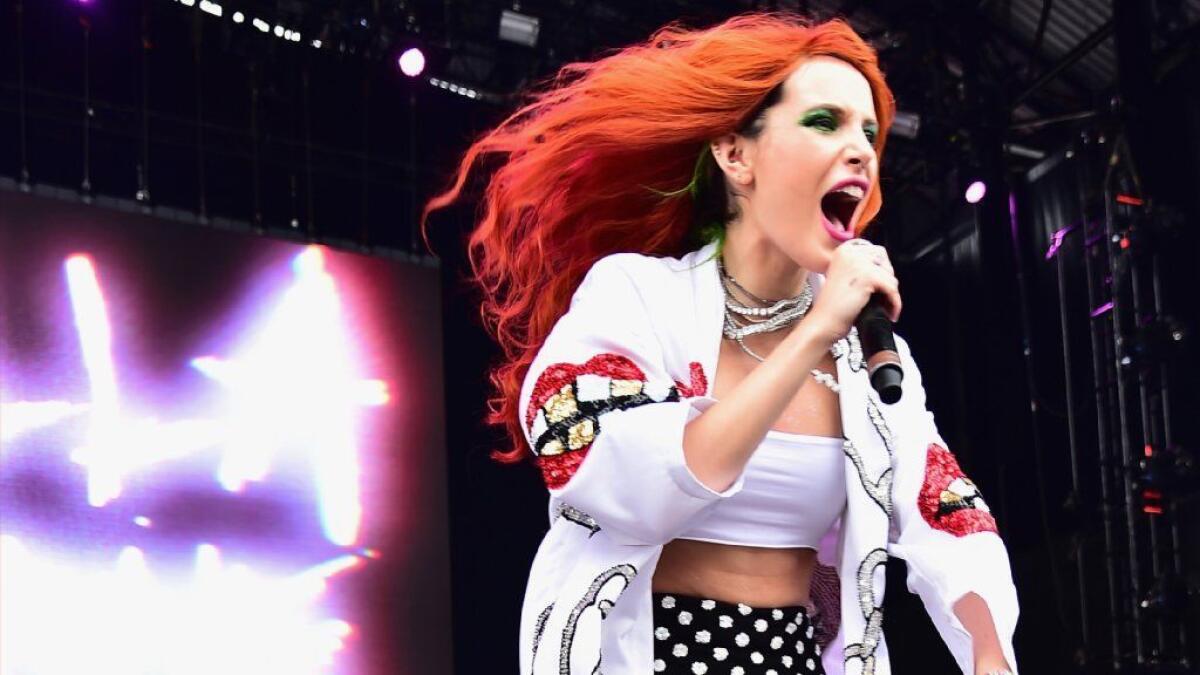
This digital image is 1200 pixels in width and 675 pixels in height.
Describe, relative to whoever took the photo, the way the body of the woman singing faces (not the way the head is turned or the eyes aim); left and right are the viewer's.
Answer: facing the viewer and to the right of the viewer

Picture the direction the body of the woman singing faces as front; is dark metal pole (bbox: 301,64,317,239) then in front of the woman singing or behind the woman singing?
behind

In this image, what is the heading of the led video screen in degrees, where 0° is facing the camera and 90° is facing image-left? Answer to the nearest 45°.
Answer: approximately 315°

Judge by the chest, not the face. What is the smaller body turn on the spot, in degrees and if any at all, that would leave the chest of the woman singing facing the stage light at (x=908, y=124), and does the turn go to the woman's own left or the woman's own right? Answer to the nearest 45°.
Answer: approximately 135° to the woman's own left

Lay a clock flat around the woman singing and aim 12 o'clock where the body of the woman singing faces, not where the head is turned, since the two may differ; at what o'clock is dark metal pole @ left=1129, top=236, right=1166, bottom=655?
The dark metal pole is roughly at 8 o'clock from the woman singing.

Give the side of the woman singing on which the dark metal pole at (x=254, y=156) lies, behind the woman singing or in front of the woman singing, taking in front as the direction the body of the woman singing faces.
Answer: behind

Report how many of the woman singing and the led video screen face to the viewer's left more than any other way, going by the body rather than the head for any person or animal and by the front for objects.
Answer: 0

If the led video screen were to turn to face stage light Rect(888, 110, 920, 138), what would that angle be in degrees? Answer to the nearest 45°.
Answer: approximately 45° to its left

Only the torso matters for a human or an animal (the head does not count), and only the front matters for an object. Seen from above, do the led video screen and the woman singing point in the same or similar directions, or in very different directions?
same or similar directions
